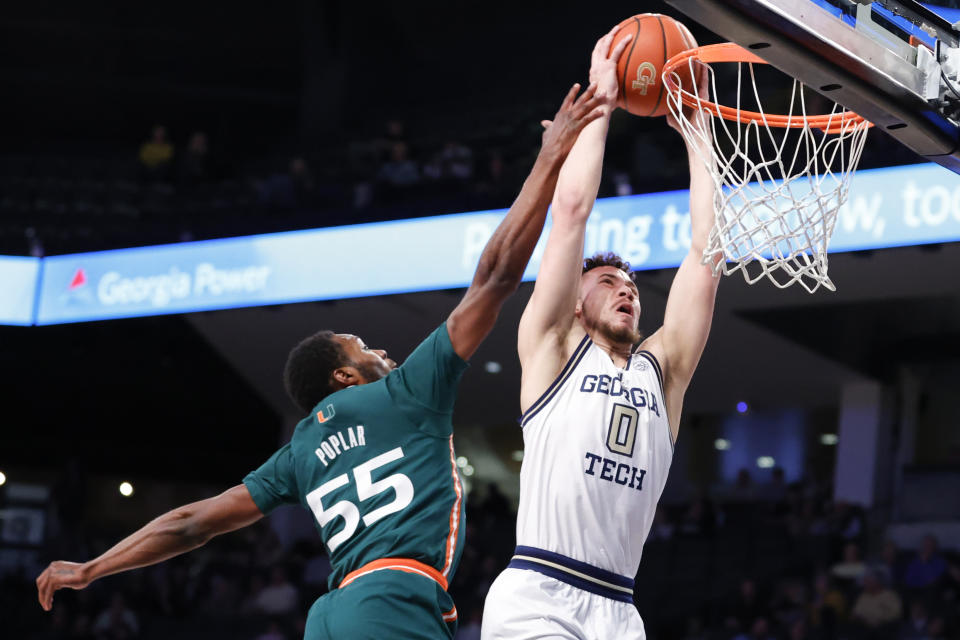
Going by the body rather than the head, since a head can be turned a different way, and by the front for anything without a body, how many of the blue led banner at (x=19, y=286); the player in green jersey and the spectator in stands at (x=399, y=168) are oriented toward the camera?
2

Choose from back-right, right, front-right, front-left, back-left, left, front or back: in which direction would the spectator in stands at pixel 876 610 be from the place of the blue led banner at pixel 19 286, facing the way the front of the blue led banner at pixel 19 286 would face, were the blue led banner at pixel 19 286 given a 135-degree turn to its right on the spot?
back

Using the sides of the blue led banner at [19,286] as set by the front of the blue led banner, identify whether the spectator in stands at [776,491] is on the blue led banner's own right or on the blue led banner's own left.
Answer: on the blue led banner's own left

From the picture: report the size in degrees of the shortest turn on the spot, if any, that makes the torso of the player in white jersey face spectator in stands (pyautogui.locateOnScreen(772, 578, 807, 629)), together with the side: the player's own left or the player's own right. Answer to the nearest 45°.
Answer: approximately 135° to the player's own left

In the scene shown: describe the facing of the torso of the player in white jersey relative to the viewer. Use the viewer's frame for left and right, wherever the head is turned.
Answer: facing the viewer and to the right of the viewer

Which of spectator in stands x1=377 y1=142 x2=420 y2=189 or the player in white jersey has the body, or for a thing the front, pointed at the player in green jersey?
the spectator in stands

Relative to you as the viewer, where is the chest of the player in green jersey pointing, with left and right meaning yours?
facing away from the viewer and to the right of the viewer

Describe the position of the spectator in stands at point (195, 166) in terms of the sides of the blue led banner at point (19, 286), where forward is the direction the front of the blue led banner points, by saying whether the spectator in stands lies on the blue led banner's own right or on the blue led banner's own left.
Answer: on the blue led banner's own left

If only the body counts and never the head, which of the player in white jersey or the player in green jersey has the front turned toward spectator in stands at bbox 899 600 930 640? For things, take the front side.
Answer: the player in green jersey

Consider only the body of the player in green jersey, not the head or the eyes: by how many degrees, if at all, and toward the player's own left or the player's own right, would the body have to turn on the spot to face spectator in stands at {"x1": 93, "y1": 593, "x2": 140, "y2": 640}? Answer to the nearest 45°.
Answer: approximately 45° to the player's own left
